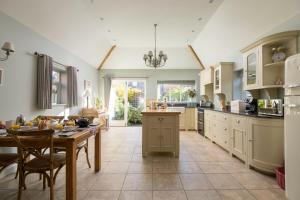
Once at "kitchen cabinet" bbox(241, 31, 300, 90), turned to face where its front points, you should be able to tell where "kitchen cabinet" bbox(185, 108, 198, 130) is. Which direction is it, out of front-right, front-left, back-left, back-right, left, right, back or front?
right

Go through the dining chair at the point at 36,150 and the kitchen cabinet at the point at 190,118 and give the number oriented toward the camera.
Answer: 1

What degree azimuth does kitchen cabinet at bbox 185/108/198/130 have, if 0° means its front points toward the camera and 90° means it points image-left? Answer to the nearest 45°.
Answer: approximately 0°

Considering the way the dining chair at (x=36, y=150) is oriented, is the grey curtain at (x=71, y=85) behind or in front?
in front

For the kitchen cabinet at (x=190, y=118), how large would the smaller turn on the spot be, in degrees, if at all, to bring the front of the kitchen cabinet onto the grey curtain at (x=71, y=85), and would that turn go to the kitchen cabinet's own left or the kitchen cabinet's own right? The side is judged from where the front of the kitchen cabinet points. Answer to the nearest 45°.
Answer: approximately 45° to the kitchen cabinet's own right

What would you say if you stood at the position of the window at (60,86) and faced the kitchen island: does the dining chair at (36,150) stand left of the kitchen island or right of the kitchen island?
right

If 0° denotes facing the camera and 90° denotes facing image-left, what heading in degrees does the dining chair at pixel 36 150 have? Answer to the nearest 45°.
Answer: approximately 225°

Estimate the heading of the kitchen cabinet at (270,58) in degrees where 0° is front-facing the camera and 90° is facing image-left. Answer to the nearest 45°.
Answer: approximately 45°

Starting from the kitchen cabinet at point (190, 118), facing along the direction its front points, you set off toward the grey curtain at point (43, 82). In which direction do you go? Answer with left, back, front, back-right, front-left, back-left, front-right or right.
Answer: front-right

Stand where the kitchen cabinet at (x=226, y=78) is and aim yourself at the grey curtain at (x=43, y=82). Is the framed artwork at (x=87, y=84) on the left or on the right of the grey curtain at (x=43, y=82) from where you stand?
right

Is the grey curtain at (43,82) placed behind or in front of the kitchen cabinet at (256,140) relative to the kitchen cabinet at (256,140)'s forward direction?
in front

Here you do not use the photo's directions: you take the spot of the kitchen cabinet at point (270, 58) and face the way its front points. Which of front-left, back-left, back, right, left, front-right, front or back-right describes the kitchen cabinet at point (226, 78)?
right

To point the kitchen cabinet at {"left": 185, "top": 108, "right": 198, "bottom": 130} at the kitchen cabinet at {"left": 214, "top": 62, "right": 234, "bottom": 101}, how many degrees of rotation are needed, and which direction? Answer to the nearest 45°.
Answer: approximately 45° to its left

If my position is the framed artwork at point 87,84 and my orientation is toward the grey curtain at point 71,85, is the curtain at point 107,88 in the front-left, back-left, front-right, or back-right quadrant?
back-left

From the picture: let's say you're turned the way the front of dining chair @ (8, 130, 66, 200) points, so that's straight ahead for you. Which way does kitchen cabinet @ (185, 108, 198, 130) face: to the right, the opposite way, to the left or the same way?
the opposite way

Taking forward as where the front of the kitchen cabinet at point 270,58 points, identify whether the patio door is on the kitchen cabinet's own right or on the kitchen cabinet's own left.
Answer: on the kitchen cabinet's own right
